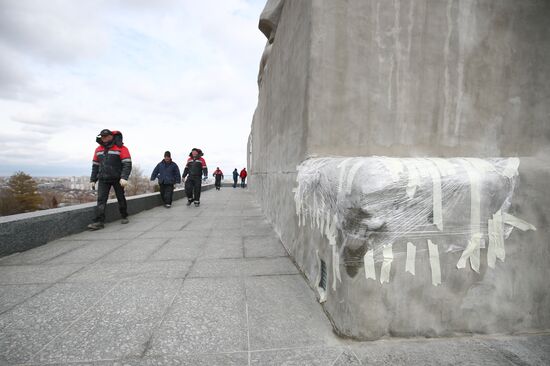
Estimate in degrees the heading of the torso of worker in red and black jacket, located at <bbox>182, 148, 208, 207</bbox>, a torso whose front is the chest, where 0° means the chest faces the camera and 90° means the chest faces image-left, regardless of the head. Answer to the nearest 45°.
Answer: approximately 0°

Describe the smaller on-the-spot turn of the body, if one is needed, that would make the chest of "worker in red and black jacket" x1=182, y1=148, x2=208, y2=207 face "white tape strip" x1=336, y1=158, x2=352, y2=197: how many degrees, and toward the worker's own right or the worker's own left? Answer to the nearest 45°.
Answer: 0° — they already face it

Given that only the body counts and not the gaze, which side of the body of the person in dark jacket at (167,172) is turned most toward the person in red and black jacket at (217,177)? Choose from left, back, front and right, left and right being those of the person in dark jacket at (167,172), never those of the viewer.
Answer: back

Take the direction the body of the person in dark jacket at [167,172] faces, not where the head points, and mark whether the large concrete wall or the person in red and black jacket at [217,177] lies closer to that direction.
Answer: the large concrete wall

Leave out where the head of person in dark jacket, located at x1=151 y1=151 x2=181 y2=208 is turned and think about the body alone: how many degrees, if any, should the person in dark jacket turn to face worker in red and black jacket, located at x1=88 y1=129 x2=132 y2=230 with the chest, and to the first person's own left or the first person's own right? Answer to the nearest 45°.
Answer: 0° — they already face them

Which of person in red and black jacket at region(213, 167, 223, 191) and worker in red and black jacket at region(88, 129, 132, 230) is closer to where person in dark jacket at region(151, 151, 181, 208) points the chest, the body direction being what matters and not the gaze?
the worker in red and black jacket

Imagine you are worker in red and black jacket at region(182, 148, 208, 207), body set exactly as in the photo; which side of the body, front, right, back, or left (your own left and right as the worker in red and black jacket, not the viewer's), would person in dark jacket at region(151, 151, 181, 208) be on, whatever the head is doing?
right

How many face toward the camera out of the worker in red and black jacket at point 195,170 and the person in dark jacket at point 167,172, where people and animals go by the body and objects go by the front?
2

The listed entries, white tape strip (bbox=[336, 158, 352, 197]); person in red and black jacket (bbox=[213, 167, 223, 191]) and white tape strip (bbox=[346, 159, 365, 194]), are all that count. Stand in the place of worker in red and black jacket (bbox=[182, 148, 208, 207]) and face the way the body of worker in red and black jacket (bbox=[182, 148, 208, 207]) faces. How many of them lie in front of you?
2

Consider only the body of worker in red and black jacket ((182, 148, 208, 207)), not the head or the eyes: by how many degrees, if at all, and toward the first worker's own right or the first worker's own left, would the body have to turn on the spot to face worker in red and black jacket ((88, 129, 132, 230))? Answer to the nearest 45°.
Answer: approximately 45° to the first worker's own right

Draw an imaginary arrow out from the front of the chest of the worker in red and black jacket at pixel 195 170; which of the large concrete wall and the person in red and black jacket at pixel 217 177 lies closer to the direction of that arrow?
the large concrete wall

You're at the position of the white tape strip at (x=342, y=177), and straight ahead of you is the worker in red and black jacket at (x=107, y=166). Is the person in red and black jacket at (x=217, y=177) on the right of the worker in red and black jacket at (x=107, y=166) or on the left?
right
